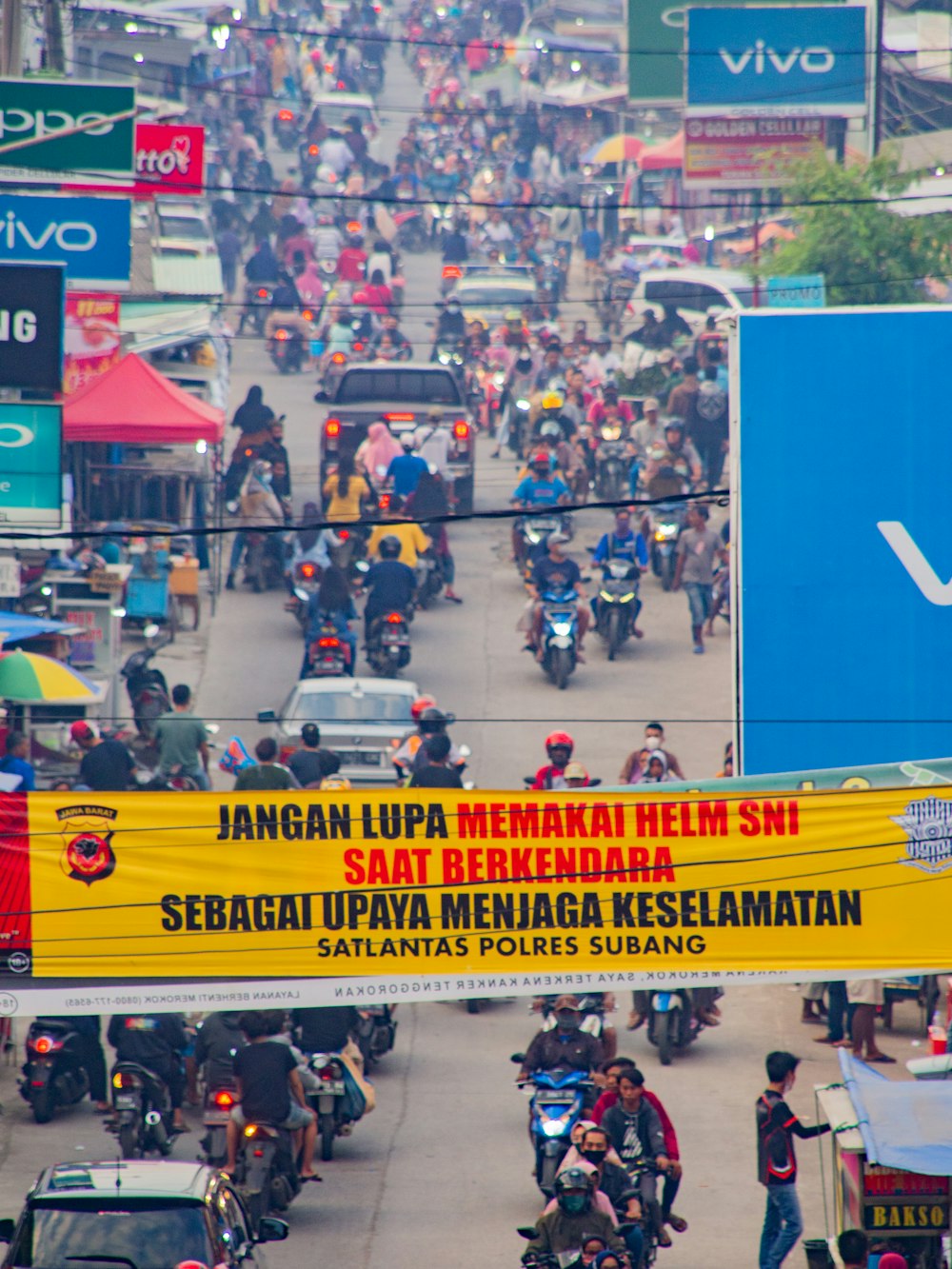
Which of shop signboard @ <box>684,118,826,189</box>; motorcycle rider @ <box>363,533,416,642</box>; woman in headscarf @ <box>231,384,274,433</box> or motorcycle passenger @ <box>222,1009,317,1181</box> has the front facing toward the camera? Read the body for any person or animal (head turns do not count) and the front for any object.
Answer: the shop signboard

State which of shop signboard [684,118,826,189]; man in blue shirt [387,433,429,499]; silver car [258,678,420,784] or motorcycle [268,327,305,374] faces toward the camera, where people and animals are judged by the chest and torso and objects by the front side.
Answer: the shop signboard

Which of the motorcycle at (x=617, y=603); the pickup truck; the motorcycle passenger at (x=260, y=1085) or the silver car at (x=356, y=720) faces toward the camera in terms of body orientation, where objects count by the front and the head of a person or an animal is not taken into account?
the motorcycle

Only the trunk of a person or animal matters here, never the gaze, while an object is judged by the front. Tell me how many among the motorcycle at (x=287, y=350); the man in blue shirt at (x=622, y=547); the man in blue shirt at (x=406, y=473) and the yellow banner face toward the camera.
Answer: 2

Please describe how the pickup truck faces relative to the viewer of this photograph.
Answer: facing away from the viewer

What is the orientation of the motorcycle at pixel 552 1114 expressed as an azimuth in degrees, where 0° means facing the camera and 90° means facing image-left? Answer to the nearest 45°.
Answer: approximately 0°

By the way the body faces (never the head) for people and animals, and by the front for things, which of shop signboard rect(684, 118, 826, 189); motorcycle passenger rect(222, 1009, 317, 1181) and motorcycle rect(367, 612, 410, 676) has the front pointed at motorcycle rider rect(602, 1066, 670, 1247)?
the shop signboard

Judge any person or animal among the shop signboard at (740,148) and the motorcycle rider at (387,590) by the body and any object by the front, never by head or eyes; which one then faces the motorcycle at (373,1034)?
the shop signboard

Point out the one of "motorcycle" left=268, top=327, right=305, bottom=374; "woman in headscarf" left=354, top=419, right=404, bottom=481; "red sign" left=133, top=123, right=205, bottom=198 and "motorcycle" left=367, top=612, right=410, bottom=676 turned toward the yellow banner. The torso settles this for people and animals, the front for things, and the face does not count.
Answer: the red sign

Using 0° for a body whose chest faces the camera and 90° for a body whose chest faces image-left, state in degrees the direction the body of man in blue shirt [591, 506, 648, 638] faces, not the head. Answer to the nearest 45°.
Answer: approximately 0°

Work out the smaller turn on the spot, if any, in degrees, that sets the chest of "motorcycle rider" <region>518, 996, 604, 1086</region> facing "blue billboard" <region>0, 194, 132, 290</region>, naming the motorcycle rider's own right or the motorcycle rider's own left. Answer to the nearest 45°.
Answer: approximately 135° to the motorcycle rider's own right
